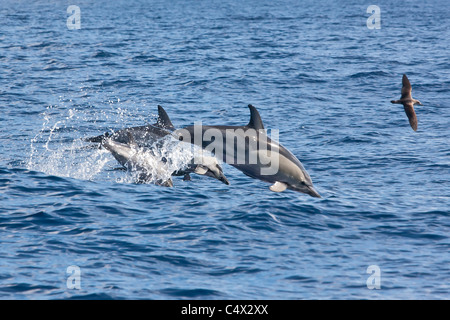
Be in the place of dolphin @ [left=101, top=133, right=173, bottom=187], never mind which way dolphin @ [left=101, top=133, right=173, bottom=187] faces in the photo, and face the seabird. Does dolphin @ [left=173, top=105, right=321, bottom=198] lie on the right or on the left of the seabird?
right

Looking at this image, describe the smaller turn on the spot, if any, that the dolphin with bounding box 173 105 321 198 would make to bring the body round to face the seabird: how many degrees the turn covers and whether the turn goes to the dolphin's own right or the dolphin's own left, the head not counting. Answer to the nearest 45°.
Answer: approximately 45° to the dolphin's own left

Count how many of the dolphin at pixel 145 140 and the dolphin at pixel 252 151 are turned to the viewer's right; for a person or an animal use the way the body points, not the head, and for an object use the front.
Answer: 2

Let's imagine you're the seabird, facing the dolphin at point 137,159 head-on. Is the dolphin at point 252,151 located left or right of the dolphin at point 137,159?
left

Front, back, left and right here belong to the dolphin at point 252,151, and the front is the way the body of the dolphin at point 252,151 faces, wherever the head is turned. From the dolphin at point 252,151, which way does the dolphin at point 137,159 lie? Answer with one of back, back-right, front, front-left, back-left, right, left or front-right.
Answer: back-left

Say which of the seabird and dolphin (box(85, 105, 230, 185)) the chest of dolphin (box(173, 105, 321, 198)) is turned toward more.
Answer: the seabird

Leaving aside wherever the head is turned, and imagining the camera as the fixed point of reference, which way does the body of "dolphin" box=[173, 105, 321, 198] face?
to the viewer's right

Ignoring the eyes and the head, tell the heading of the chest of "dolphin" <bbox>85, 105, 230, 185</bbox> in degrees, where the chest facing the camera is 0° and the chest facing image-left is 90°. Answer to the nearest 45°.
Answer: approximately 270°

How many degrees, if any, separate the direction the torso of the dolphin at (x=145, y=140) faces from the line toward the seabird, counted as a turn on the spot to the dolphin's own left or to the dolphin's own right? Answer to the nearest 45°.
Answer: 0° — it already faces it
